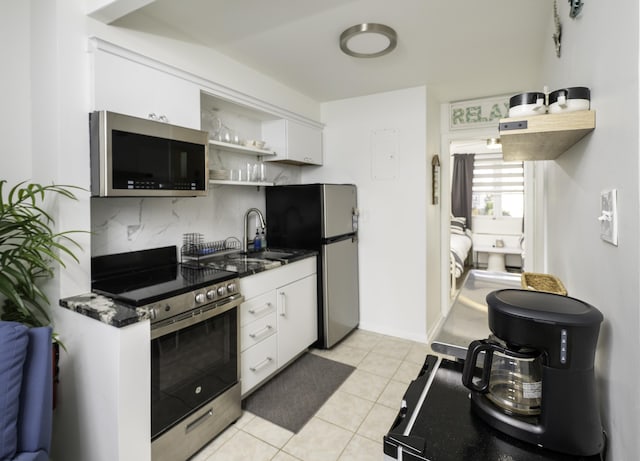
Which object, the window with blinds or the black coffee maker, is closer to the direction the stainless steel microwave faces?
the black coffee maker

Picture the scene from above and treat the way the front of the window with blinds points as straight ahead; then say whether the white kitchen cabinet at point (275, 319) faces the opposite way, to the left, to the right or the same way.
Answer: to the left

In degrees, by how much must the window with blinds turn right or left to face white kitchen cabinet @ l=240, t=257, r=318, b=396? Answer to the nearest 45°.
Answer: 0° — it already faces it

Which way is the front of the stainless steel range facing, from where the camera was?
facing the viewer and to the right of the viewer

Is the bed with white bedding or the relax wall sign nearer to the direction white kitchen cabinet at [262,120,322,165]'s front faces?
the relax wall sign

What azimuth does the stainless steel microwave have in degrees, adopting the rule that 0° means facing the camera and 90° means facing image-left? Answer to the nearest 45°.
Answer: approximately 315°

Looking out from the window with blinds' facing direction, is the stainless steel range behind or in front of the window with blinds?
in front

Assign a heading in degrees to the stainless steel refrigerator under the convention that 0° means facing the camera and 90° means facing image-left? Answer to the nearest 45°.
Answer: approximately 315°

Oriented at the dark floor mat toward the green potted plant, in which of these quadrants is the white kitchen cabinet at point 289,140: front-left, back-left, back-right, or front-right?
back-right

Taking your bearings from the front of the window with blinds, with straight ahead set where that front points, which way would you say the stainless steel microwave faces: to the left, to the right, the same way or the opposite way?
to the left

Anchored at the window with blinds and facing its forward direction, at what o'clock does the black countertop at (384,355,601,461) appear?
The black countertop is roughly at 12 o'clock from the window with blinds.

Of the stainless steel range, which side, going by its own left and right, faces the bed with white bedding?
left

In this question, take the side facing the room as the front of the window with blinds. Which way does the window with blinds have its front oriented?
toward the camera

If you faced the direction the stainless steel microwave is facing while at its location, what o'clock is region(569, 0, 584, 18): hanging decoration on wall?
The hanging decoration on wall is roughly at 12 o'clock from the stainless steel microwave.

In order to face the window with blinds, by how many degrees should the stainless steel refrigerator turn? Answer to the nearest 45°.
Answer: approximately 90° to its left

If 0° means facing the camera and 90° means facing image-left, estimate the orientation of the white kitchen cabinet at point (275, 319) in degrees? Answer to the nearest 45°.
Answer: approximately 315°
